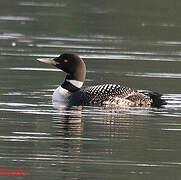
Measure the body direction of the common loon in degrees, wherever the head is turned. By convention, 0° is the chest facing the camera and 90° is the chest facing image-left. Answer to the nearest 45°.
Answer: approximately 90°
